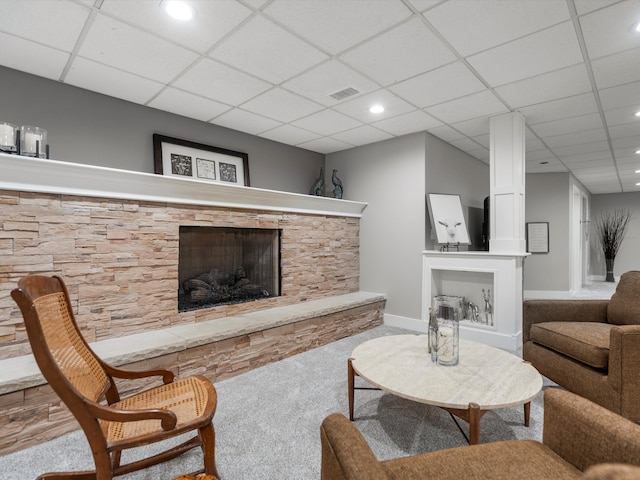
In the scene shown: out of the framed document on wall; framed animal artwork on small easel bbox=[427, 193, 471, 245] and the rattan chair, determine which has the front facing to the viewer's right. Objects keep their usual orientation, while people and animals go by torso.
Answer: the rattan chair

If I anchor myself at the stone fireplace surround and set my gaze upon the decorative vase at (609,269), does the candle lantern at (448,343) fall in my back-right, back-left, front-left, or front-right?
front-right

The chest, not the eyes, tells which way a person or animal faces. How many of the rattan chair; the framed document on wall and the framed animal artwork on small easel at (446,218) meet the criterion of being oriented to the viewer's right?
1

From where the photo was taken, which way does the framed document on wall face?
toward the camera

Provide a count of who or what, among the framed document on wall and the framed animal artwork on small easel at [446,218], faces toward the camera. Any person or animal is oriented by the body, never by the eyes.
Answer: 2

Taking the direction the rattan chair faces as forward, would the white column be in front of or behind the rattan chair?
in front

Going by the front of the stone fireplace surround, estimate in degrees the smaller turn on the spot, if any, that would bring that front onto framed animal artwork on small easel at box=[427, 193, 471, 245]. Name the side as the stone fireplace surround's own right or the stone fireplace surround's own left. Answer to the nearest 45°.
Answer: approximately 45° to the stone fireplace surround's own left

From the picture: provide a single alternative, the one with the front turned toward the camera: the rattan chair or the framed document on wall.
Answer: the framed document on wall

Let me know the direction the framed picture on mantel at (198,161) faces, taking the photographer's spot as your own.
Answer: facing the viewer and to the right of the viewer

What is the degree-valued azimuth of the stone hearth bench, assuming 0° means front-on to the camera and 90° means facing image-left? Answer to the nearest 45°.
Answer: approximately 315°

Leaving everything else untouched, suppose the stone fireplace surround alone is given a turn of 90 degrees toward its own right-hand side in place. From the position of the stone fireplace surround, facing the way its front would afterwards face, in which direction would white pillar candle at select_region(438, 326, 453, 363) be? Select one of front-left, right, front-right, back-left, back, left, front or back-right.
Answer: left

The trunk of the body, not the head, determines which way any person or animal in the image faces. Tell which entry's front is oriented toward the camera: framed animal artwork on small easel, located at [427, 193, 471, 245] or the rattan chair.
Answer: the framed animal artwork on small easel

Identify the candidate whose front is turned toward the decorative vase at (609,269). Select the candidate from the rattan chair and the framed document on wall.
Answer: the rattan chair

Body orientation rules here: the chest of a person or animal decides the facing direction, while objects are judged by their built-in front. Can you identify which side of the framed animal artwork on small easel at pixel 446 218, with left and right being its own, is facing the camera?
front

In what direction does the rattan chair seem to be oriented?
to the viewer's right

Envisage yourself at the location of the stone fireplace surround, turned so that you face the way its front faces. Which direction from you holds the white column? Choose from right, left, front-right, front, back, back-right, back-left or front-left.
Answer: front-left
